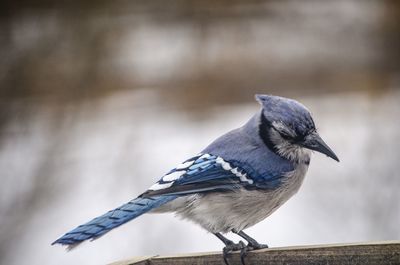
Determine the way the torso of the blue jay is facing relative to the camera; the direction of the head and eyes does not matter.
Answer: to the viewer's right
